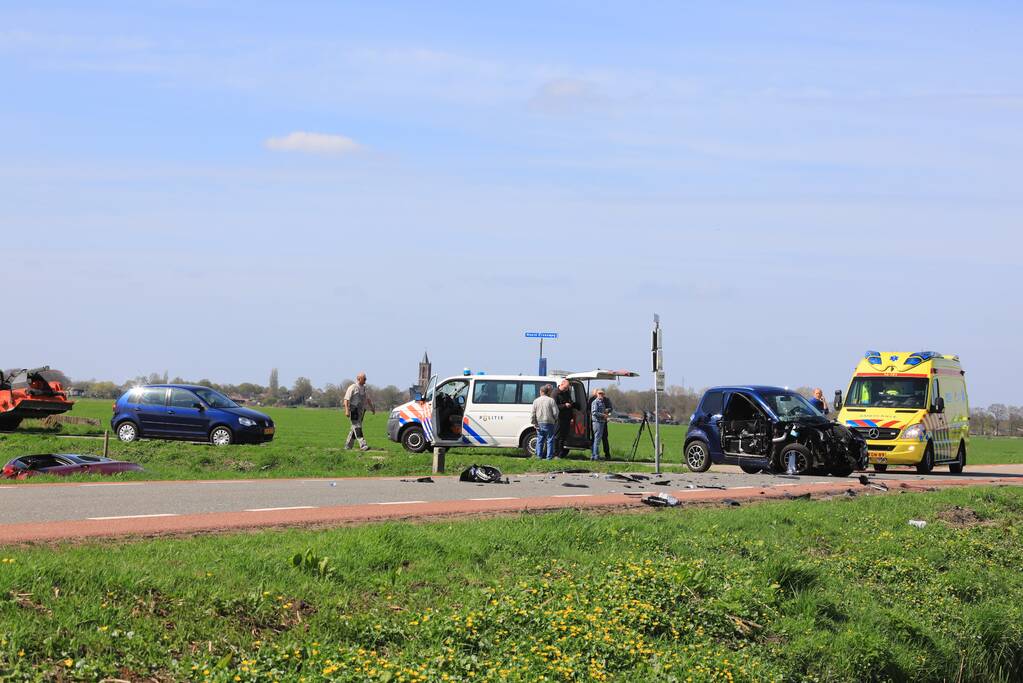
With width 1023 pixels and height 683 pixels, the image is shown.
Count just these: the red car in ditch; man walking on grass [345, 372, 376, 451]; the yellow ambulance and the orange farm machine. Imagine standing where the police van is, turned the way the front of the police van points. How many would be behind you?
1

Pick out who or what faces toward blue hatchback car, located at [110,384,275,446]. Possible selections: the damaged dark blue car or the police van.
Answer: the police van

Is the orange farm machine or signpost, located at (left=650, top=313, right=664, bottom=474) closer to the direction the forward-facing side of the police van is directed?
the orange farm machine

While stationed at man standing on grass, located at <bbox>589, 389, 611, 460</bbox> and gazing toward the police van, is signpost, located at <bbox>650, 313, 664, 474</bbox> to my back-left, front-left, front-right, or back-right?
back-left

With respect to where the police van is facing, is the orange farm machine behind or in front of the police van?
in front

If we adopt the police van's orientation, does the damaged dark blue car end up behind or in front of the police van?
behind

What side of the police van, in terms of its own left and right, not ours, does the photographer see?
left

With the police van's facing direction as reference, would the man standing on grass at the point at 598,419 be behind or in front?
behind

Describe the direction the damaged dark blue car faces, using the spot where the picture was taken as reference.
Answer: facing the viewer and to the right of the viewer

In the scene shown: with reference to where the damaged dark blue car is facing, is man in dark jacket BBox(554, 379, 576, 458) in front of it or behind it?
behind

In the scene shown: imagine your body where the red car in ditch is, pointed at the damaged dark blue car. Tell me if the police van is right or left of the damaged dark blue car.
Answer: left

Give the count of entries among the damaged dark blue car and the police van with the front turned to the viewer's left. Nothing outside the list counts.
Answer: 1

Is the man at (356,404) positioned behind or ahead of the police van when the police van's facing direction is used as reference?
ahead

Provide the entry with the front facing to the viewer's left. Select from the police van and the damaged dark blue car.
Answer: the police van
